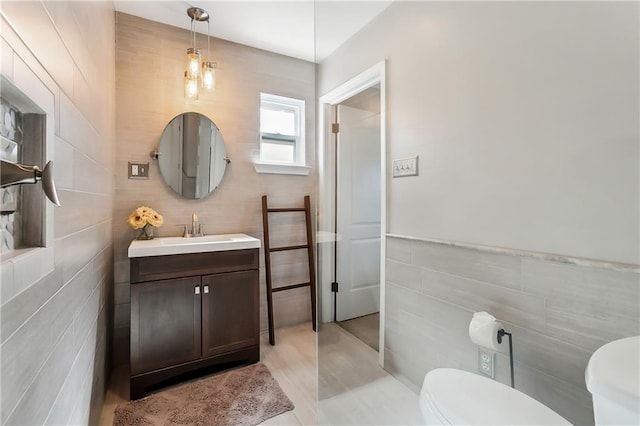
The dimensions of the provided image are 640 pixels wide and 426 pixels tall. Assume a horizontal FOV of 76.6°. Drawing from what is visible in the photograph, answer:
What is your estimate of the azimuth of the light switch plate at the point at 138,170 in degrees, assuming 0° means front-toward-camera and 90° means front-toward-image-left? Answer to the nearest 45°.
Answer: approximately 0°

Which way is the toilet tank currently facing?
to the viewer's left

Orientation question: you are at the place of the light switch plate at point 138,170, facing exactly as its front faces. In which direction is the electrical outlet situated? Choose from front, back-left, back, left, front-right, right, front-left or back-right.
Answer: front-left

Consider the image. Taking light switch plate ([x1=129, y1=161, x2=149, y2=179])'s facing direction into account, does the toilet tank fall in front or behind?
in front

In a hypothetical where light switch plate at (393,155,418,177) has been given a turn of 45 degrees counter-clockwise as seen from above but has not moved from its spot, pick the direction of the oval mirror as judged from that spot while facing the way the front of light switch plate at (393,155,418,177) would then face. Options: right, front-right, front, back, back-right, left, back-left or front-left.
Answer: right

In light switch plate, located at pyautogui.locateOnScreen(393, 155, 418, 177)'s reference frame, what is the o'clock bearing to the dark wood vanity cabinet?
The dark wood vanity cabinet is roughly at 1 o'clock from the light switch plate.

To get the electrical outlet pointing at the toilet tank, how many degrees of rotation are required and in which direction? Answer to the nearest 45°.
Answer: approximately 45° to its left

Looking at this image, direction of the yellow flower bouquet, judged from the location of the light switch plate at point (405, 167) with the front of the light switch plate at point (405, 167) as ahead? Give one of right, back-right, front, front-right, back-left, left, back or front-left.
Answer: front-right

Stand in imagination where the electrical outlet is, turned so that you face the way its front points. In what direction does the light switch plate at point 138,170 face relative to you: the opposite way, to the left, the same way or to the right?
to the left

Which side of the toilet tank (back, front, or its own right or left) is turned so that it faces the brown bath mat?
front

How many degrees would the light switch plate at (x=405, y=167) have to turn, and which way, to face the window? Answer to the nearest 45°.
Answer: approximately 90° to its right

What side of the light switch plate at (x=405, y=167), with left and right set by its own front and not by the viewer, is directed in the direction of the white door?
right

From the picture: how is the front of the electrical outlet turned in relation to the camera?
facing the viewer and to the left of the viewer
